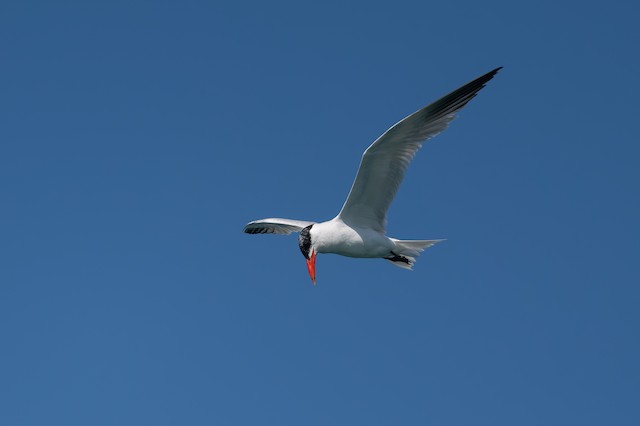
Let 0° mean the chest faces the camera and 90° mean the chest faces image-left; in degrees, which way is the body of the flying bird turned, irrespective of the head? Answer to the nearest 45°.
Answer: approximately 45°
